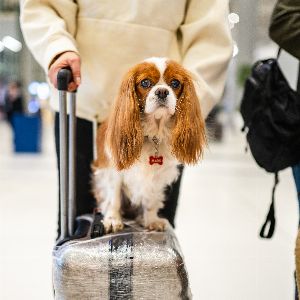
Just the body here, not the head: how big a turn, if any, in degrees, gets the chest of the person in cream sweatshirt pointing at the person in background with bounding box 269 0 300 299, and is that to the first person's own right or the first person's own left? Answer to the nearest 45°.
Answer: approximately 90° to the first person's own left

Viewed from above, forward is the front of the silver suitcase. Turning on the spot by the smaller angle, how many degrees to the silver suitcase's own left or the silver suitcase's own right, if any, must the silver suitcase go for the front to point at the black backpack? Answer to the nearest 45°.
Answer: approximately 45° to the silver suitcase's own left

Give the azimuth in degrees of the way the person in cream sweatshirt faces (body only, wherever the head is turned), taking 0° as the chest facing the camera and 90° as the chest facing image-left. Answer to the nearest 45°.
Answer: approximately 0°
